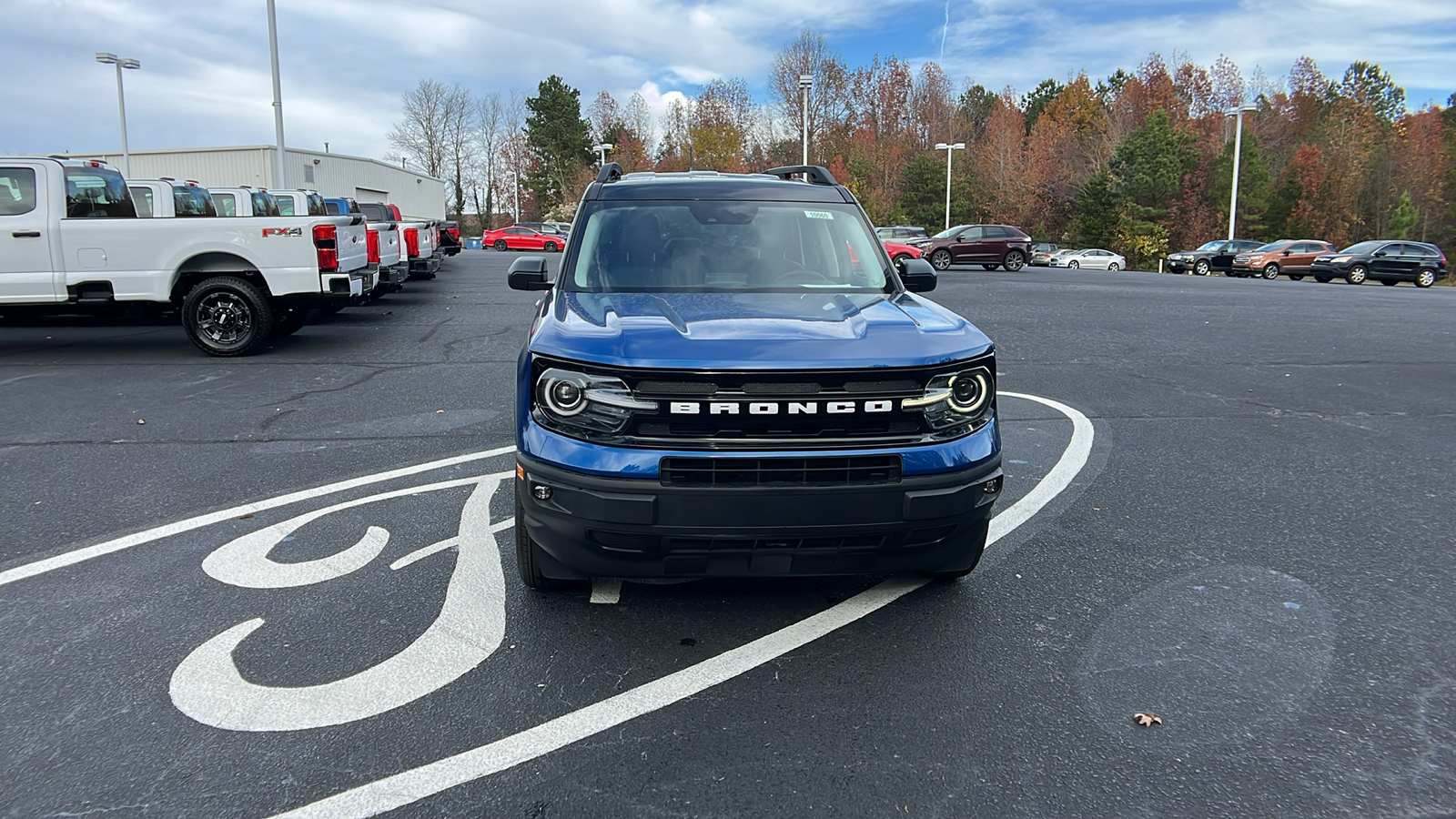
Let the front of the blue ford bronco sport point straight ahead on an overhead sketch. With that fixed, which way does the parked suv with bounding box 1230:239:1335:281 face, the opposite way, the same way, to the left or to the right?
to the right

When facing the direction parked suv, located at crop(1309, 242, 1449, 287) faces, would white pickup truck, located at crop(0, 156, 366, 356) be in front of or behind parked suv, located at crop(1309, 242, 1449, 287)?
in front

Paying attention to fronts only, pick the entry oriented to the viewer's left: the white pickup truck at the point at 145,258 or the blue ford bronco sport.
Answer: the white pickup truck

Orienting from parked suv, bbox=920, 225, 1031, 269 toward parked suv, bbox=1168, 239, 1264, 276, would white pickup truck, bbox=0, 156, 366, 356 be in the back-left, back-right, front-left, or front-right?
back-right

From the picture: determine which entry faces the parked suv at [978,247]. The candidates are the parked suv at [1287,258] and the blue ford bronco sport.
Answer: the parked suv at [1287,258]

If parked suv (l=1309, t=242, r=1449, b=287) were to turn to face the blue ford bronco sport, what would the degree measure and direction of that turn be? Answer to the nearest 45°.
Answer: approximately 45° to its left

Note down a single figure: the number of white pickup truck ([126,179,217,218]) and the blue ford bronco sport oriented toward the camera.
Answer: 1

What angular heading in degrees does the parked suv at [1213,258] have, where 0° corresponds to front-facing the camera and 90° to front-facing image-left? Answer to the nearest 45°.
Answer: approximately 45°

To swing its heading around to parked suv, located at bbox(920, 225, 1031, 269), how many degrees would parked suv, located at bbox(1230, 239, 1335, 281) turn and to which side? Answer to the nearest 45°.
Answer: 0° — it already faces it

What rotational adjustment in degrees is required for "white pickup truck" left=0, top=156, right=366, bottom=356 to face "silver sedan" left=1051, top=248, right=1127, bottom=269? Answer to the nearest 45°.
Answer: approximately 135° to its right

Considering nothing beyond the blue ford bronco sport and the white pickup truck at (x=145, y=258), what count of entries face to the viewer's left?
1

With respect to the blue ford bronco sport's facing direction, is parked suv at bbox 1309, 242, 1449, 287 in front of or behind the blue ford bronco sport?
behind

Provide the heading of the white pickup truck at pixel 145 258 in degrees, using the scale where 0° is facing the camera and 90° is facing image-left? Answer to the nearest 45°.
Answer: approximately 90°

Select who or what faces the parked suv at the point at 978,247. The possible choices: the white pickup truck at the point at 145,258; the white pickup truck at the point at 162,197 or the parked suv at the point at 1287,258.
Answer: the parked suv at the point at 1287,258
